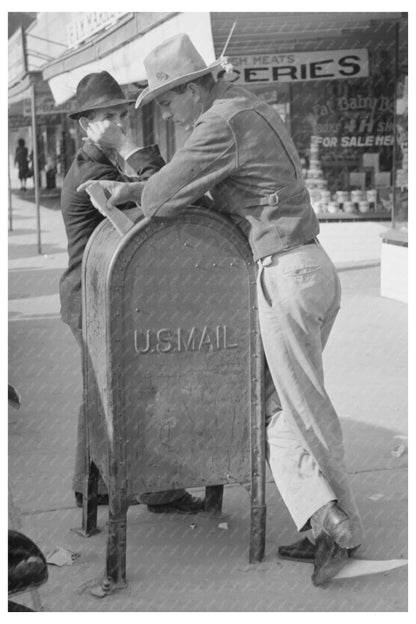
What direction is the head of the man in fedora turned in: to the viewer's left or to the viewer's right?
to the viewer's right

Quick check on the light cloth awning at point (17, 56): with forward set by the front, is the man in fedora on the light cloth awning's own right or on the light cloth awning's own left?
on the light cloth awning's own left

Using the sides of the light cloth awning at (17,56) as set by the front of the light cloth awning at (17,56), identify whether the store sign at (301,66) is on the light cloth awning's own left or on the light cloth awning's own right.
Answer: on the light cloth awning's own left

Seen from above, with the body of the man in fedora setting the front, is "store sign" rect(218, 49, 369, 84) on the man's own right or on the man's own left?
on the man's own left

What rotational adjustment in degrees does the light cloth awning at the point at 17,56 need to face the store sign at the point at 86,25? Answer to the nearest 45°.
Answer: approximately 45° to its left

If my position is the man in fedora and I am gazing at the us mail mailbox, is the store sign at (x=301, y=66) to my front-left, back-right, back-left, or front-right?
back-left

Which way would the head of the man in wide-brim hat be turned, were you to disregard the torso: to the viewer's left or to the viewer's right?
to the viewer's left

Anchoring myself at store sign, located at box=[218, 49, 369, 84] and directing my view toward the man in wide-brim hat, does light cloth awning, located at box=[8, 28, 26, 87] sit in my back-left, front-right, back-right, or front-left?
back-right
